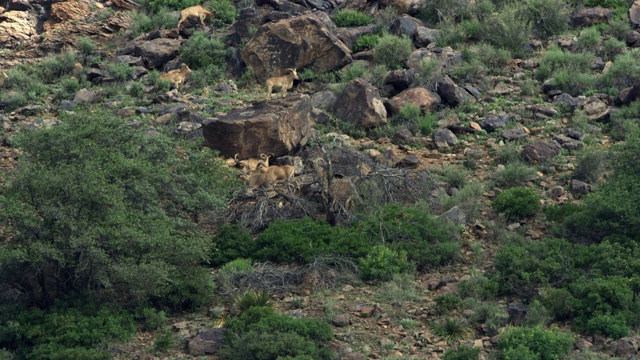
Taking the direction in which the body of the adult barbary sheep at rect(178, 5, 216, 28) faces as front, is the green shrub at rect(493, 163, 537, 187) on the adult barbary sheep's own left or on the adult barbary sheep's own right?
on the adult barbary sheep's own right

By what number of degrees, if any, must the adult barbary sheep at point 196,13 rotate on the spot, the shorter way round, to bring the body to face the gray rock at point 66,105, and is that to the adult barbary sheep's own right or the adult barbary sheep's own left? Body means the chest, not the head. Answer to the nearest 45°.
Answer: approximately 135° to the adult barbary sheep's own right

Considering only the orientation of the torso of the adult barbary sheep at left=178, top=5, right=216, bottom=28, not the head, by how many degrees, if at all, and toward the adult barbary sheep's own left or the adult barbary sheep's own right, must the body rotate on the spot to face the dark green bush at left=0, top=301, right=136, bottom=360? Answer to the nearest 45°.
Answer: approximately 90° to the adult barbary sheep's own right

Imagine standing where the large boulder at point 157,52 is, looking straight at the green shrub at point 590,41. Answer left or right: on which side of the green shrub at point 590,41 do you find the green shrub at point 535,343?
right

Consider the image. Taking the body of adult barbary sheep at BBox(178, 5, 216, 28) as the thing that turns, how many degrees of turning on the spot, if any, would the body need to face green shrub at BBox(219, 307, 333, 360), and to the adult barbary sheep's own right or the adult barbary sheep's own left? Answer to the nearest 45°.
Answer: approximately 90° to the adult barbary sheep's own right

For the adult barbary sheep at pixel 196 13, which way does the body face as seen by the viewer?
to the viewer's right

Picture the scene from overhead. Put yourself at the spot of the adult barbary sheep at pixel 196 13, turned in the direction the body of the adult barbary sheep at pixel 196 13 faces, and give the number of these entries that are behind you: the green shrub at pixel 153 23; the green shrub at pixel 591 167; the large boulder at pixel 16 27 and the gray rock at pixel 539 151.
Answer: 2
